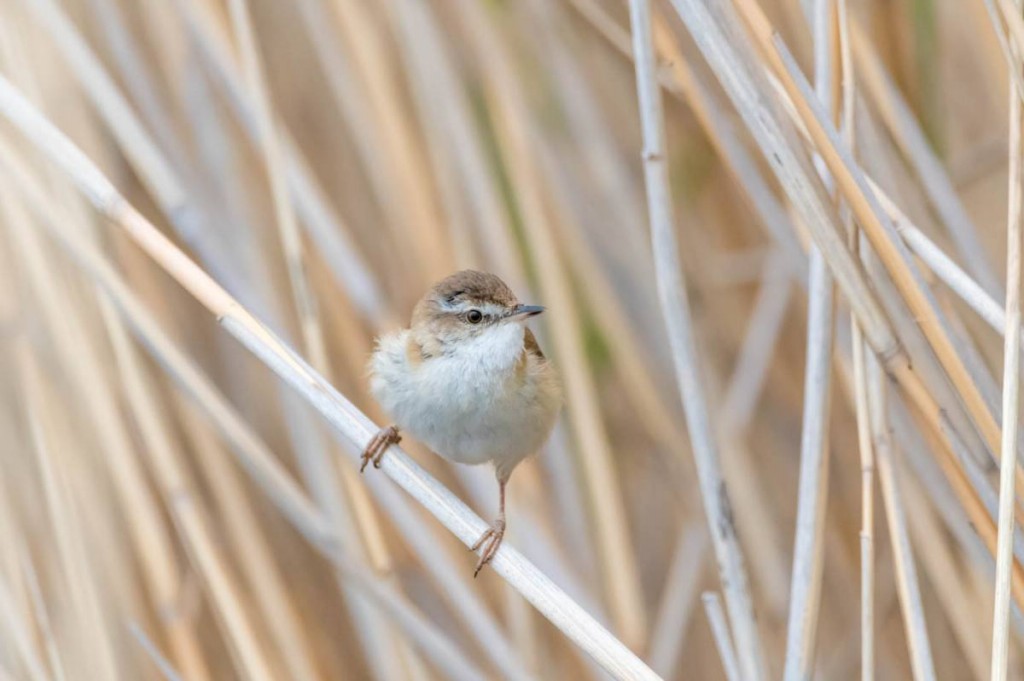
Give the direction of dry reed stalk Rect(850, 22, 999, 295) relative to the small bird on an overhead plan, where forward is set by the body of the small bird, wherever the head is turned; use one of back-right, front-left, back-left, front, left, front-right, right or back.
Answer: left

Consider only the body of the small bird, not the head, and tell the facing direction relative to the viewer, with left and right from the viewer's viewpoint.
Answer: facing the viewer

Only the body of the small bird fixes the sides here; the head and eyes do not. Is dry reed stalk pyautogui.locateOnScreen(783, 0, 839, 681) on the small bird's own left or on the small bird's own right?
on the small bird's own left

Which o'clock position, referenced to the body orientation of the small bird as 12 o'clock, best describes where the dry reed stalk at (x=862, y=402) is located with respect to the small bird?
The dry reed stalk is roughly at 10 o'clock from the small bird.

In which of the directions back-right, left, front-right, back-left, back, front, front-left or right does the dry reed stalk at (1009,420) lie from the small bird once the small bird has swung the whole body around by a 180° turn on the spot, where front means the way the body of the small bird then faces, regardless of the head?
back-right
